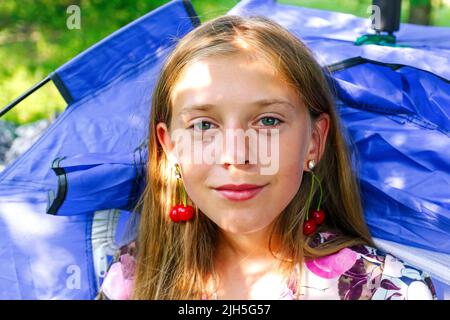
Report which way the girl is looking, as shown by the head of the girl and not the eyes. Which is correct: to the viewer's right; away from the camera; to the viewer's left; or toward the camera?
toward the camera

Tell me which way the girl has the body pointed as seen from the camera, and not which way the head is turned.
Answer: toward the camera

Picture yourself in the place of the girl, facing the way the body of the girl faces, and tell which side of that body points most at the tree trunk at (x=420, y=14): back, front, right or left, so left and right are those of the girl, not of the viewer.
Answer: back
